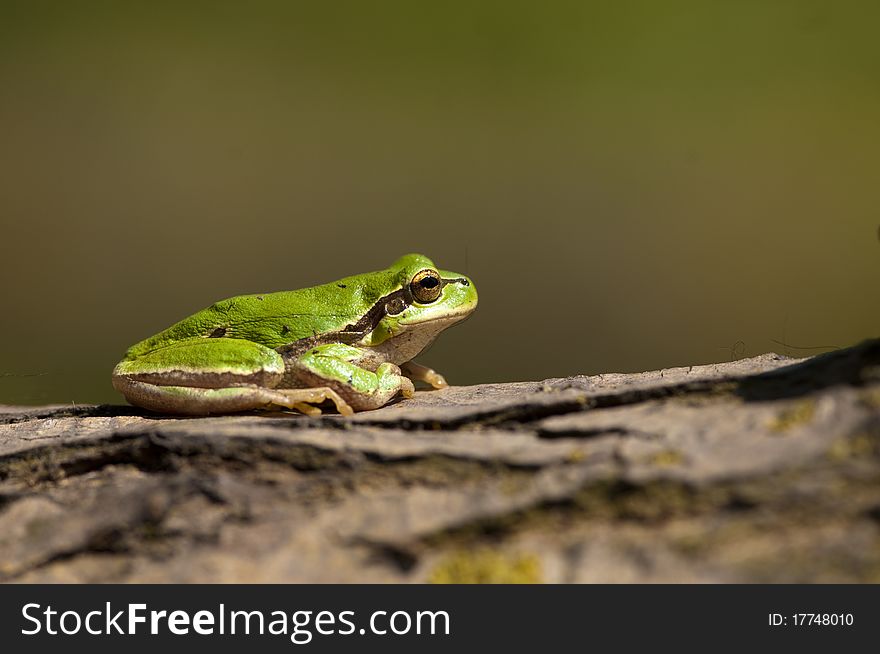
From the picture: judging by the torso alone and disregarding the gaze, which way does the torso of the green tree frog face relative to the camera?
to the viewer's right
